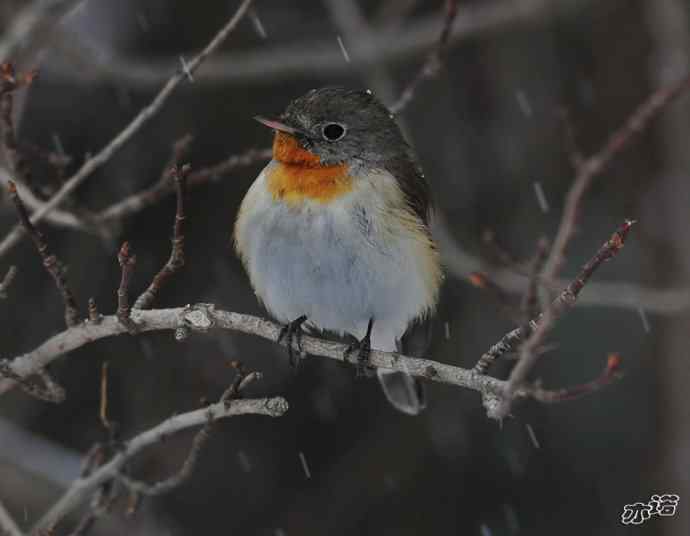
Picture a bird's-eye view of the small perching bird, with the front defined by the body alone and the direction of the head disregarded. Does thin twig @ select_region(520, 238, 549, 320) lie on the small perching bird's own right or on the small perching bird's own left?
on the small perching bird's own left

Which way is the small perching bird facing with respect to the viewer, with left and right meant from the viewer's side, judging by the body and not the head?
facing the viewer and to the left of the viewer

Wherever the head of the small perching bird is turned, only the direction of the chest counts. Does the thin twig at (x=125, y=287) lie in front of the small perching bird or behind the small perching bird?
in front

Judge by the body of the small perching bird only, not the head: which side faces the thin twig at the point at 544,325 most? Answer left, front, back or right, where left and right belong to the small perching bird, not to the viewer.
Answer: left

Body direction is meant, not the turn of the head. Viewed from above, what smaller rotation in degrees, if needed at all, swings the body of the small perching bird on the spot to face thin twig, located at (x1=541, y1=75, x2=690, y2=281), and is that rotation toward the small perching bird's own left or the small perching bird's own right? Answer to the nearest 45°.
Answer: approximately 45° to the small perching bird's own left
